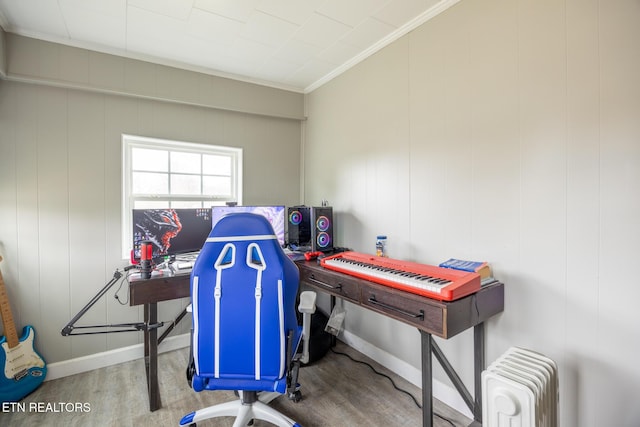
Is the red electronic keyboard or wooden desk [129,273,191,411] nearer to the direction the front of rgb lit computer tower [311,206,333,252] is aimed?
the red electronic keyboard

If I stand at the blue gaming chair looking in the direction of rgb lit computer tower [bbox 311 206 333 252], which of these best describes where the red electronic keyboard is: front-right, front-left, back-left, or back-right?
front-right

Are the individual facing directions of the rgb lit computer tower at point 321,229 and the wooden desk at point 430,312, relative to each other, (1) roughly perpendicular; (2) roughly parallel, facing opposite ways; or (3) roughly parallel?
roughly perpendicular

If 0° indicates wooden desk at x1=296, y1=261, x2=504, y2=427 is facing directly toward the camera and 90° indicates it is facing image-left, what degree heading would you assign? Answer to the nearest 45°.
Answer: approximately 45°

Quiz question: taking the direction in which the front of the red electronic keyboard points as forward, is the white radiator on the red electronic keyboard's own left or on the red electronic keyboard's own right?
on the red electronic keyboard's own left

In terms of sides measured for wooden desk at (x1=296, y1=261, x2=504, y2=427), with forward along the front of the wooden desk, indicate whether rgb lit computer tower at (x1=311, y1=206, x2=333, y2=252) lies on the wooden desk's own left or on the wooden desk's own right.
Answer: on the wooden desk's own right

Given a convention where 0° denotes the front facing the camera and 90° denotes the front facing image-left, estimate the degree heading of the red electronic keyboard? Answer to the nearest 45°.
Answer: approximately 45°

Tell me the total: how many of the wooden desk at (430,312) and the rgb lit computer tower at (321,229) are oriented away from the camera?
0

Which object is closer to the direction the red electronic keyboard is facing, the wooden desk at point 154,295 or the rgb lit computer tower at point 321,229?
the wooden desk

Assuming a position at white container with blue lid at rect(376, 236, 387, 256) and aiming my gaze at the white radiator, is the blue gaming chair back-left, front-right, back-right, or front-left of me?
front-right

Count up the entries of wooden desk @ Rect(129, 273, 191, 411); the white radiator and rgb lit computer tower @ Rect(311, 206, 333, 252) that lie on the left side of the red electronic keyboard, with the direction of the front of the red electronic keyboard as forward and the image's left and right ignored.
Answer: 1

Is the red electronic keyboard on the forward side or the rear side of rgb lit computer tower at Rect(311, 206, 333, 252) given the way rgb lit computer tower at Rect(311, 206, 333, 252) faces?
on the forward side

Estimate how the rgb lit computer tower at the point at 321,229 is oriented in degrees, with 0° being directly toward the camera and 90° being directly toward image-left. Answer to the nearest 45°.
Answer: approximately 315°

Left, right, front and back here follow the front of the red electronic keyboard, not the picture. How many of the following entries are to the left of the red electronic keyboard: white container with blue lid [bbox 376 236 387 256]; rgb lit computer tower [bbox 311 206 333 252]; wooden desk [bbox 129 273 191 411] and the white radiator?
1

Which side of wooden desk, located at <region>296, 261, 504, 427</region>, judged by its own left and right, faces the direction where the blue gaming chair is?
front
